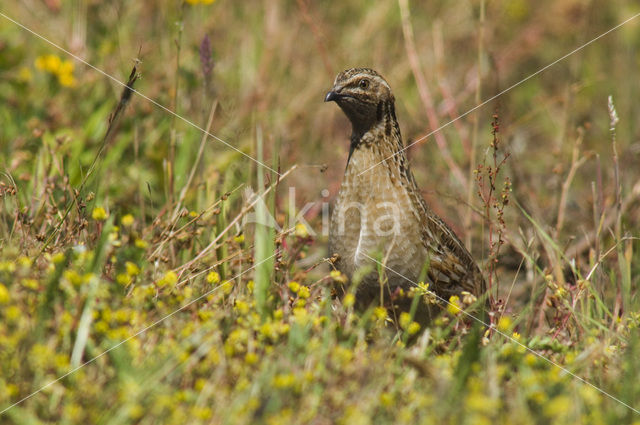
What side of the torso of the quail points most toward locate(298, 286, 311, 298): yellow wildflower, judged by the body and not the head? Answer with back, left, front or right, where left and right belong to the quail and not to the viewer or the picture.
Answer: front

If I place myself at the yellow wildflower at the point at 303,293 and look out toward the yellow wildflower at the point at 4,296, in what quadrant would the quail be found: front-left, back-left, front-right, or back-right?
back-right

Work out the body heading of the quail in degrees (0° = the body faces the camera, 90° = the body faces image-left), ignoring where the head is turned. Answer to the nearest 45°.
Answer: approximately 45°

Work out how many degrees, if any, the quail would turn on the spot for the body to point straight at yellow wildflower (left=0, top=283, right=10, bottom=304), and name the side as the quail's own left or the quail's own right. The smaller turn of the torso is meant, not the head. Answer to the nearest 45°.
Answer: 0° — it already faces it
